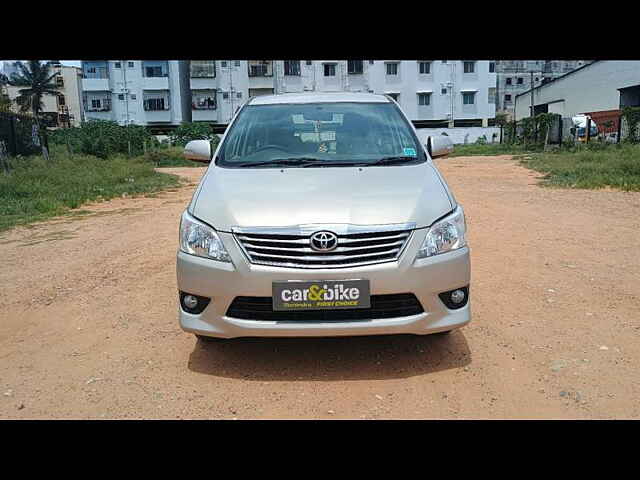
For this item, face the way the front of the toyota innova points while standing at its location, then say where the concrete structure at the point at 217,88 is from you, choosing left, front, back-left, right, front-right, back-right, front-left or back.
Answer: back

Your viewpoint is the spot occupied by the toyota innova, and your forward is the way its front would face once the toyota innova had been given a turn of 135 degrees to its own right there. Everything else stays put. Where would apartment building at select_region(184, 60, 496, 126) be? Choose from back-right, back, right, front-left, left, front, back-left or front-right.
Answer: front-right

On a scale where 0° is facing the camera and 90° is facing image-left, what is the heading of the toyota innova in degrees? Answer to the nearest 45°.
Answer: approximately 0°

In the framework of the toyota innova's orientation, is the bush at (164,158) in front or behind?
behind

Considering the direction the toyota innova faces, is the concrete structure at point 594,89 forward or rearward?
rearward

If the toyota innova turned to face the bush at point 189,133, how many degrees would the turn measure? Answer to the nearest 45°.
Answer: approximately 180°

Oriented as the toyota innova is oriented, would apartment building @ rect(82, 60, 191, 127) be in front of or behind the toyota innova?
behind

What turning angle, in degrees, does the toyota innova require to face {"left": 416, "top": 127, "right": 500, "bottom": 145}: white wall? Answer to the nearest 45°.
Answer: approximately 180°
